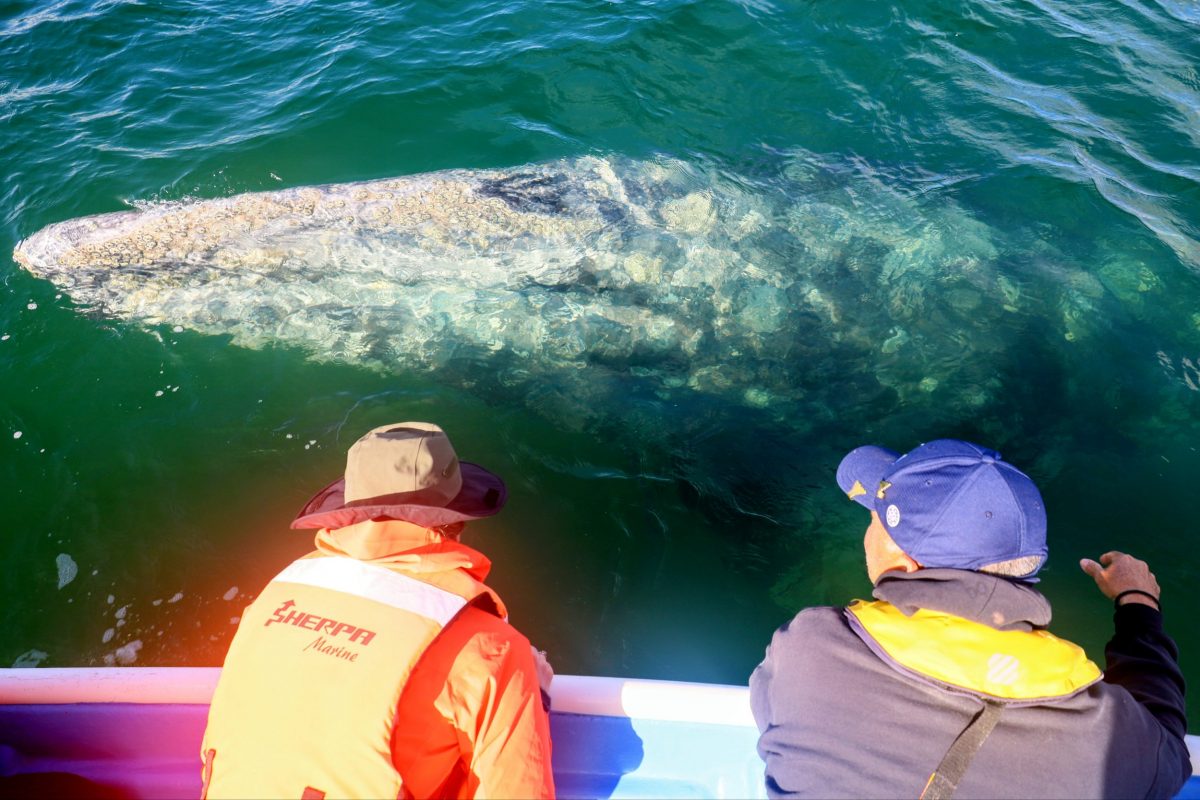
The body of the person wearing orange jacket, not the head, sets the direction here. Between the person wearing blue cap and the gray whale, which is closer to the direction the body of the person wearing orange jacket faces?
the gray whale

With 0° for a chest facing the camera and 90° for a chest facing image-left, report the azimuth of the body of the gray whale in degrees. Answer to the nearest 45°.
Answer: approximately 90°

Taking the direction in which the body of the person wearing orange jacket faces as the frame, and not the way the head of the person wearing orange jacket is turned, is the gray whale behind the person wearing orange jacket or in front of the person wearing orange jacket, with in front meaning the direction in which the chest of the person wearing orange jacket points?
in front

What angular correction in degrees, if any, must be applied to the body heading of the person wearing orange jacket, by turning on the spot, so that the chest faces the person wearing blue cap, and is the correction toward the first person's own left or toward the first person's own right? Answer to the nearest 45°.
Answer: approximately 90° to the first person's own right

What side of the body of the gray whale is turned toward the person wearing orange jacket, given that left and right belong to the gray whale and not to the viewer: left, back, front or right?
left

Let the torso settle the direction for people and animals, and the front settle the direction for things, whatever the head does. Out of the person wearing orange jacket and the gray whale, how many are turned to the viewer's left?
1

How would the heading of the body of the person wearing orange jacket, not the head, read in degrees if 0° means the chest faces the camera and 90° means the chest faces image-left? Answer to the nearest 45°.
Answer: approximately 225°

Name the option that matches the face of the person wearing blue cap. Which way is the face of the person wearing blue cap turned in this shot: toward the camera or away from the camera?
away from the camera

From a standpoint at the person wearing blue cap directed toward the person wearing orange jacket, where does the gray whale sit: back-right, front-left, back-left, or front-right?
front-right
